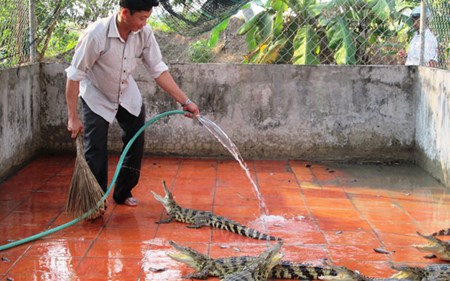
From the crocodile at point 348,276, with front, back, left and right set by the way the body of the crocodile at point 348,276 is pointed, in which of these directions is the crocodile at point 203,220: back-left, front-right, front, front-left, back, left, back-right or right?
front-right

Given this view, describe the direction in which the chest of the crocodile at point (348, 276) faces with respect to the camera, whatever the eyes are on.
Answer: to the viewer's left

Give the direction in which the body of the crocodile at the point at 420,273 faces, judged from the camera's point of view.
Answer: to the viewer's left

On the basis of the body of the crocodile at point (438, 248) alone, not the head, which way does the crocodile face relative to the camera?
to the viewer's left

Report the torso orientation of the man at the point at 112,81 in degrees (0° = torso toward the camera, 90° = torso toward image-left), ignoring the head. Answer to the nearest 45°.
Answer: approximately 315°

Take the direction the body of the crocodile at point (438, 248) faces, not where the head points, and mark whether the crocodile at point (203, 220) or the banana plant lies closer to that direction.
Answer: the crocodile

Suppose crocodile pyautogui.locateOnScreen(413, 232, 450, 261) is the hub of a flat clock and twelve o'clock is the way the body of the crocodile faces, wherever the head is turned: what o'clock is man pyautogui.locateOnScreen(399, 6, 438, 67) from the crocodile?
The man is roughly at 3 o'clock from the crocodile.

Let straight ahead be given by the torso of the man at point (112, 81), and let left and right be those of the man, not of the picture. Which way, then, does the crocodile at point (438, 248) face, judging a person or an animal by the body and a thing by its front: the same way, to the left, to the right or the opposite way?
the opposite way

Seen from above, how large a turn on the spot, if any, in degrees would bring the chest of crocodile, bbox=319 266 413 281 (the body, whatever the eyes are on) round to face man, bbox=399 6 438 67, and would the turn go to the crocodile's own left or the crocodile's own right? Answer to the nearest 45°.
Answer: approximately 90° to the crocodile's own right

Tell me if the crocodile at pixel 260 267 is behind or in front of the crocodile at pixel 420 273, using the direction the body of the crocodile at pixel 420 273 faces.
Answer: in front

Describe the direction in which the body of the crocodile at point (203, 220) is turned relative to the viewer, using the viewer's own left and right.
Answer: facing to the left of the viewer

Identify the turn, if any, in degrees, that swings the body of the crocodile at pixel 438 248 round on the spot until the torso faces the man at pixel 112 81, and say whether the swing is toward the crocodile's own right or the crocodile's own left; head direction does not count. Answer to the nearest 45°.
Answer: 0° — it already faces them

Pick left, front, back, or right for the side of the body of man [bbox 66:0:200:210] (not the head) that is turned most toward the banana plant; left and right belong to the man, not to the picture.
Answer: left

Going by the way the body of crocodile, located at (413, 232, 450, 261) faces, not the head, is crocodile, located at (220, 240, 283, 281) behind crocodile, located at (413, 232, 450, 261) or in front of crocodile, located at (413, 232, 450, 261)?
in front

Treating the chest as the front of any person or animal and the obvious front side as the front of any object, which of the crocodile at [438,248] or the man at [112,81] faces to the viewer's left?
the crocodile
